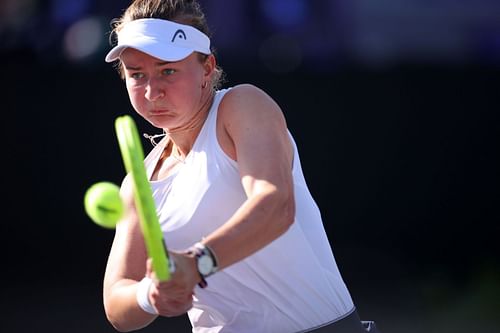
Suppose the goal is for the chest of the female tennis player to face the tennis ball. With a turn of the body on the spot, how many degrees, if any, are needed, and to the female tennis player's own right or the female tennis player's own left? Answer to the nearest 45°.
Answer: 0° — they already face it
